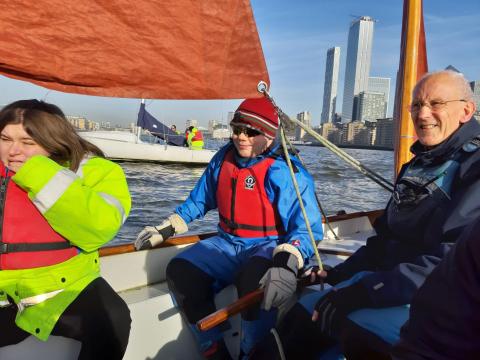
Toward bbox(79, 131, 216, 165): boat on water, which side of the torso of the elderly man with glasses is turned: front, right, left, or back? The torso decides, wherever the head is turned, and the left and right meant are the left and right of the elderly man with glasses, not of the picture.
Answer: right

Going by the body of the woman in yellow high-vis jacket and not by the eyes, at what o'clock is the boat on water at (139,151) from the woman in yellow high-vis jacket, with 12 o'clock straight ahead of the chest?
The boat on water is roughly at 5 o'clock from the woman in yellow high-vis jacket.

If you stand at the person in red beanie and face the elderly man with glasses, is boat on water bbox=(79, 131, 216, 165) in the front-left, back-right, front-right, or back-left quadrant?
back-left

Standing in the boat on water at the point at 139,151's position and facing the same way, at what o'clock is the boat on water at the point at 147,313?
the boat on water at the point at 147,313 is roughly at 9 o'clock from the boat on water at the point at 139,151.

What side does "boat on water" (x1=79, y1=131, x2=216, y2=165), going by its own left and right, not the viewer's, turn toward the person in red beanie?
left

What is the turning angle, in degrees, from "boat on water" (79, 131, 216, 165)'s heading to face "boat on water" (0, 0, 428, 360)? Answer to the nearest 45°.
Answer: approximately 90° to its left

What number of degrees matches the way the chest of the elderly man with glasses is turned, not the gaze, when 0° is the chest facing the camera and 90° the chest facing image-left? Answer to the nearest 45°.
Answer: approximately 45°

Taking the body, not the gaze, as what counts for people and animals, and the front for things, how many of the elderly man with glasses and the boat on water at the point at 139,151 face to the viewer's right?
0

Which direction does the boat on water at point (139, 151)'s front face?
to the viewer's left

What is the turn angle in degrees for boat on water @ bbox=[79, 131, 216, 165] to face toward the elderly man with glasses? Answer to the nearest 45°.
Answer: approximately 90° to its left

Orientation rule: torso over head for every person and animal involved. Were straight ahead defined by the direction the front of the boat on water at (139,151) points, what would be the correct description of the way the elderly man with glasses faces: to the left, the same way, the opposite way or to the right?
the same way
